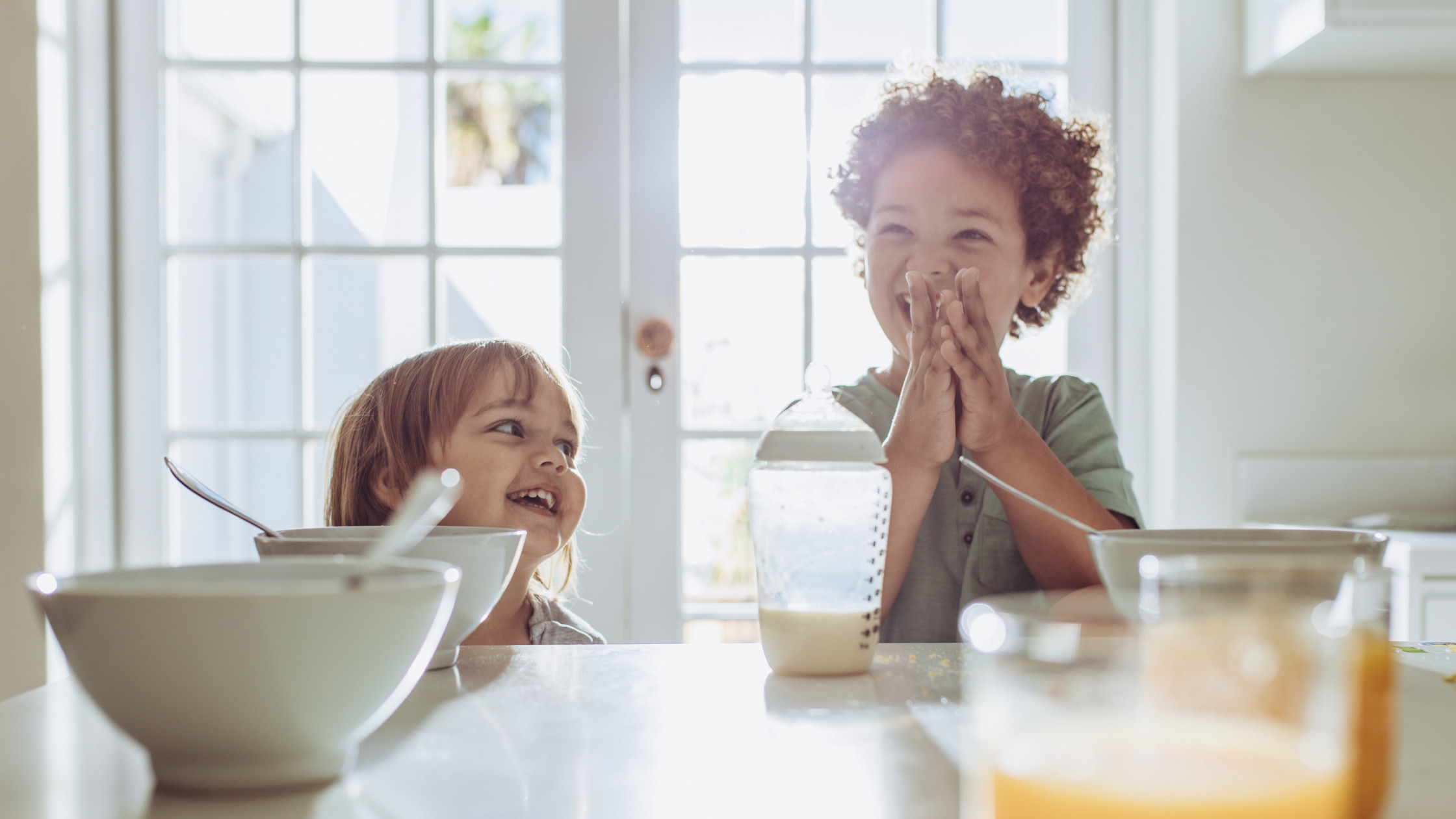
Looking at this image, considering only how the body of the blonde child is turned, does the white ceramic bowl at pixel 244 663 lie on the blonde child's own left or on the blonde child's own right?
on the blonde child's own right

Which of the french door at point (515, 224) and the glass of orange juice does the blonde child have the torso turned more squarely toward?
the glass of orange juice

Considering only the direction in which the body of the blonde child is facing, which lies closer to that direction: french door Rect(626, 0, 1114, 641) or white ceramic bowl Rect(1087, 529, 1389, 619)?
the white ceramic bowl

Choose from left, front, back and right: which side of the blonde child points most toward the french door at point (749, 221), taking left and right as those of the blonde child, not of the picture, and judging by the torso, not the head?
back

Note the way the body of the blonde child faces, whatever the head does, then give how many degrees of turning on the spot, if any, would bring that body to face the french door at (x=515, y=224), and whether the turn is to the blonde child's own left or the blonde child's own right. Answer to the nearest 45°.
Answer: approximately 135° to the blonde child's own left

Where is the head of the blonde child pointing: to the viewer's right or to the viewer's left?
to the viewer's right

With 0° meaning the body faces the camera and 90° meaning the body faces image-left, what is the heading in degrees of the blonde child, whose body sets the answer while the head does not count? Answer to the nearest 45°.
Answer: approximately 315°

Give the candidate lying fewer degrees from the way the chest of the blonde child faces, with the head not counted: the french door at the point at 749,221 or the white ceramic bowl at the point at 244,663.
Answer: the white ceramic bowl

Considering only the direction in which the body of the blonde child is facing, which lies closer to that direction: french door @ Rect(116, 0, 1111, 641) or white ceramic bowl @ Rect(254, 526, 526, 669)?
the white ceramic bowl
